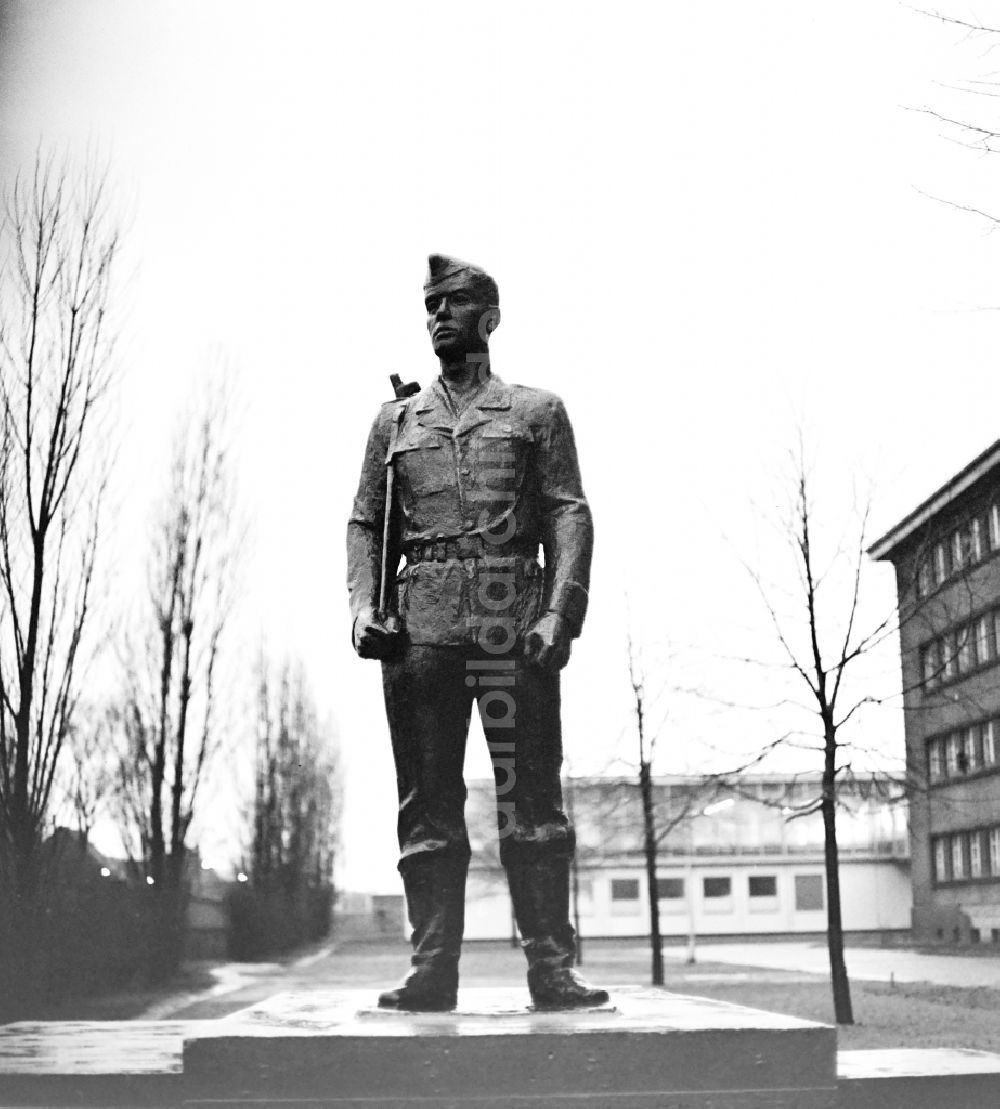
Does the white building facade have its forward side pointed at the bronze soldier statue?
yes

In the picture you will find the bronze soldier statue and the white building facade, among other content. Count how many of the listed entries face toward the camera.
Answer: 2

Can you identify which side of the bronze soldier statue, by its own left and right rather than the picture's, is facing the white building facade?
back

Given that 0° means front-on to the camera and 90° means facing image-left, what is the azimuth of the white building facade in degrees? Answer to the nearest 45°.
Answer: approximately 0°
